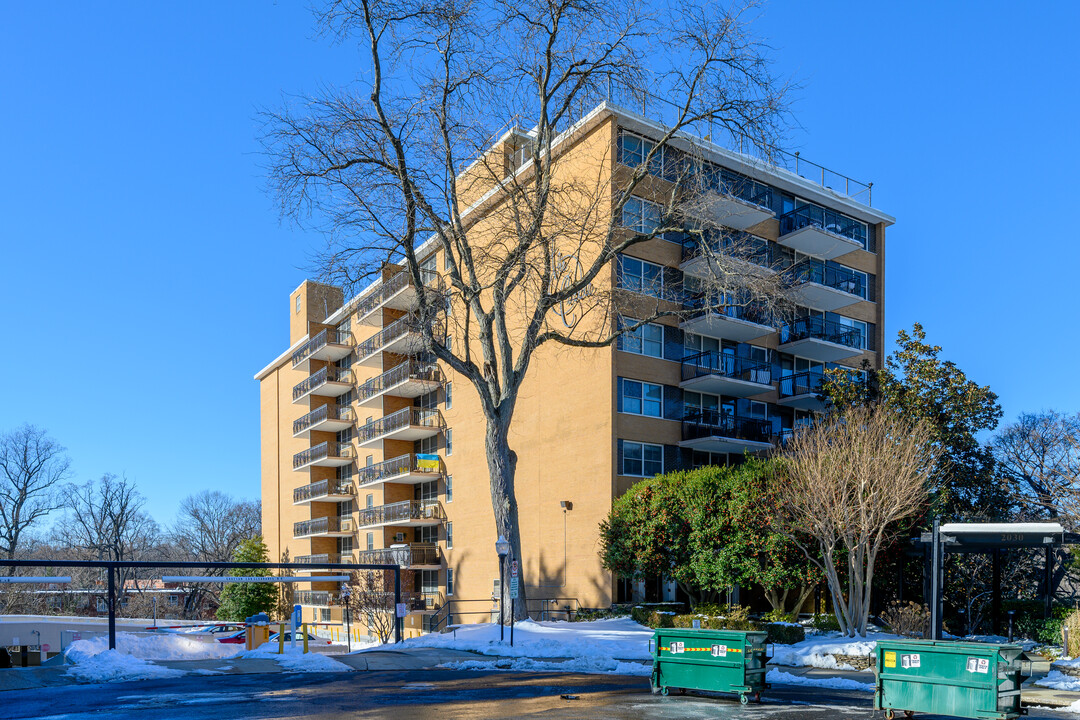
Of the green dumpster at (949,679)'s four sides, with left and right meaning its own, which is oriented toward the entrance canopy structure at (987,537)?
back

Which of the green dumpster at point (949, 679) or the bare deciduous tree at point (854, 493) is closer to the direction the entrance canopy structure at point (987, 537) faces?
the green dumpster

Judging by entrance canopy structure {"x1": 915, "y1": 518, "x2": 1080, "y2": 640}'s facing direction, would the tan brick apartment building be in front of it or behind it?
behind

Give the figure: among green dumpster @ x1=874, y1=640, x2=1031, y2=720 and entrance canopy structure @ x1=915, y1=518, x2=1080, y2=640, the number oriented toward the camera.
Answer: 2

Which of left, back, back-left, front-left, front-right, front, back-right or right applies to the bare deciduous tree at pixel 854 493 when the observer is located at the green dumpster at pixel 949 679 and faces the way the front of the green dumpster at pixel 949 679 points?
back

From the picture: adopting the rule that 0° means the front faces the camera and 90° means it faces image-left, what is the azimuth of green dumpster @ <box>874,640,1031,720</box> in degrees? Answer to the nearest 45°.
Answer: approximately 0°
